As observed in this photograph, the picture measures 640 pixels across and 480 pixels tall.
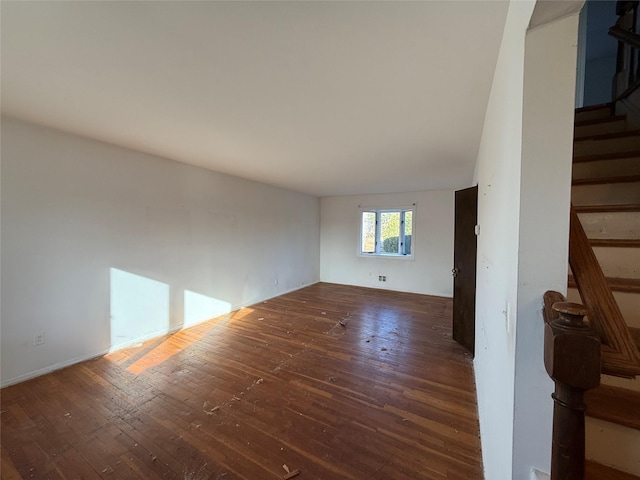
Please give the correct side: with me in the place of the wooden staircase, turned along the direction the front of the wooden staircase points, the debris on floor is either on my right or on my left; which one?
on my right

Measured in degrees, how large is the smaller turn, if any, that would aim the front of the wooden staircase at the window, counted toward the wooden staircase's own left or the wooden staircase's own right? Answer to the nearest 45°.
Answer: approximately 135° to the wooden staircase's own right

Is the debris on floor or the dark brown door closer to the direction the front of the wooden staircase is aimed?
the debris on floor

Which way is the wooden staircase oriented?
toward the camera

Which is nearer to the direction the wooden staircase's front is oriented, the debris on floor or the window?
the debris on floor

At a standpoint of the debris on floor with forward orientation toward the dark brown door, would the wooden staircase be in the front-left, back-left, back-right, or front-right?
front-right

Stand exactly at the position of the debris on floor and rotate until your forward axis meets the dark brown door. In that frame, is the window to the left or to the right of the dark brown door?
left

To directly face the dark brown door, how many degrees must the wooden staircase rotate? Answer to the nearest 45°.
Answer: approximately 135° to its right
